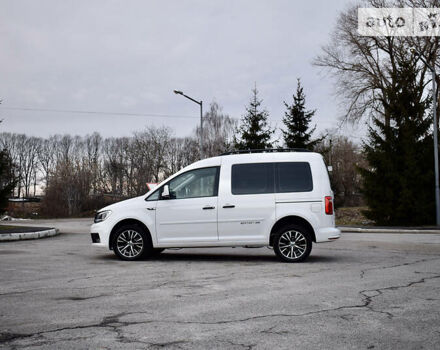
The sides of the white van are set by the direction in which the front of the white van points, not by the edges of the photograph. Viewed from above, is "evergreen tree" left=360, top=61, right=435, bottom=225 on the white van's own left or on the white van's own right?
on the white van's own right

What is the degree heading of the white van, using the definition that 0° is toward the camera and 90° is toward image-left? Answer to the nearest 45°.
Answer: approximately 90°

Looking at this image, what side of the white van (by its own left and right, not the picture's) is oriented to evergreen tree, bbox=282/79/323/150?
right

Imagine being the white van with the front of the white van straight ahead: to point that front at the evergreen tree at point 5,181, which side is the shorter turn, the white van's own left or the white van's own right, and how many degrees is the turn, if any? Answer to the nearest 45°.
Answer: approximately 45° to the white van's own right

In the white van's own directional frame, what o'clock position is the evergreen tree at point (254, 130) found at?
The evergreen tree is roughly at 3 o'clock from the white van.

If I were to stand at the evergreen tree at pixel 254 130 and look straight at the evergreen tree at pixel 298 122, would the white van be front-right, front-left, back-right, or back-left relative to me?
back-right
